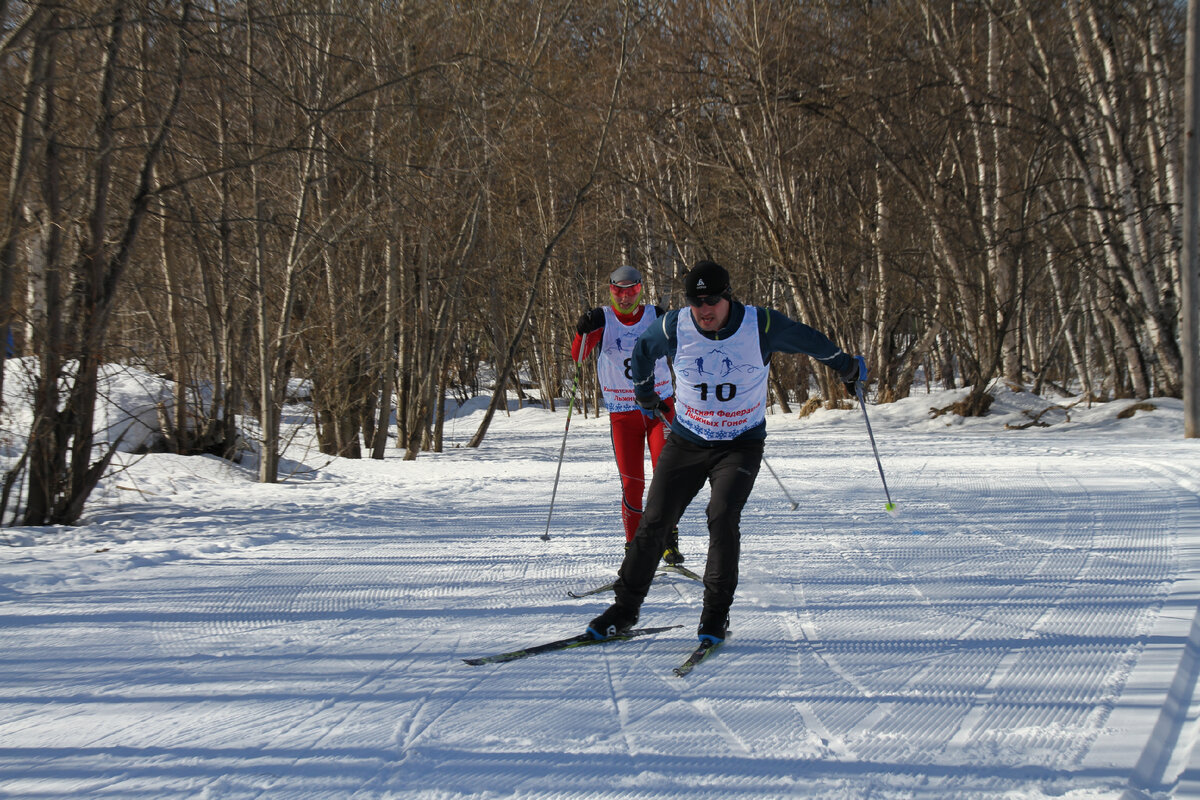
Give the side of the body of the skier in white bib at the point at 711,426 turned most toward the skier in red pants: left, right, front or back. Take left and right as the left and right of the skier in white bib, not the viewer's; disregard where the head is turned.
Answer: back

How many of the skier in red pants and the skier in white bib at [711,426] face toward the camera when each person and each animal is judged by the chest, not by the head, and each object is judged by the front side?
2

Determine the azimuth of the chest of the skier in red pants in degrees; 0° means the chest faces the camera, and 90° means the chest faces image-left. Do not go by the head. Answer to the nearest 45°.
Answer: approximately 0°

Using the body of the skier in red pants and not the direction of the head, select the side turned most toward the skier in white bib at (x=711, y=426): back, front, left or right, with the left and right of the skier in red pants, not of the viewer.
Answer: front
